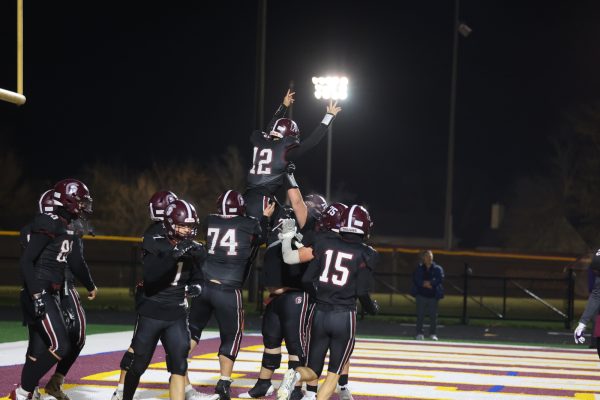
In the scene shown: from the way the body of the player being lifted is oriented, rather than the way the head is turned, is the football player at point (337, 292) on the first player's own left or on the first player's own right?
on the first player's own right

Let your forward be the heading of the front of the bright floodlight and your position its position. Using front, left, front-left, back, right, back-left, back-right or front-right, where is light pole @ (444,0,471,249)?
back-left

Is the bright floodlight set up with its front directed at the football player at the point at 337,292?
yes

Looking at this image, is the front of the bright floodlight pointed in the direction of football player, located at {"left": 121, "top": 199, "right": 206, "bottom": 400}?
yes

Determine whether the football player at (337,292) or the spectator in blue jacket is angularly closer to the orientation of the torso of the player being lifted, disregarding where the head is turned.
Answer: the spectator in blue jacket

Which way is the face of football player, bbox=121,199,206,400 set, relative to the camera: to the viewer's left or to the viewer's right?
to the viewer's right

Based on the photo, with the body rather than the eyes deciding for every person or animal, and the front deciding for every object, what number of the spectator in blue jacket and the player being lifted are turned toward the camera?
1

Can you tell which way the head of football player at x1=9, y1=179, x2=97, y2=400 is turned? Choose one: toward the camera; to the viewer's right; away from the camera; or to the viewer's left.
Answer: to the viewer's right

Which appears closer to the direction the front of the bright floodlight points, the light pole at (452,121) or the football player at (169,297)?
the football player

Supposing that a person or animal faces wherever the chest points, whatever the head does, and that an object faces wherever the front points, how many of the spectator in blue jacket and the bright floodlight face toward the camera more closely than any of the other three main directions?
2

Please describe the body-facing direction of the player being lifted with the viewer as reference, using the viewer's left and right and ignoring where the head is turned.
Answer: facing away from the viewer and to the right of the viewer
